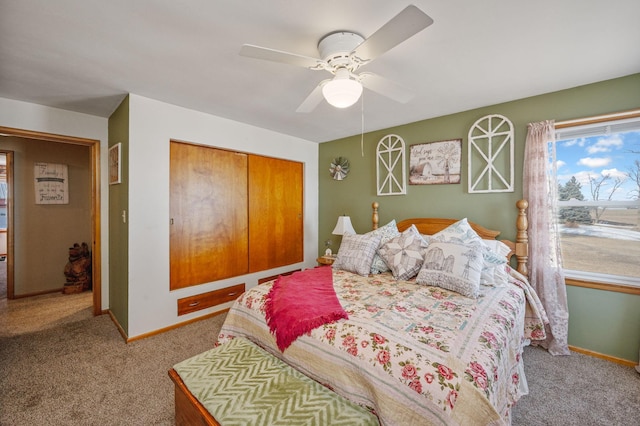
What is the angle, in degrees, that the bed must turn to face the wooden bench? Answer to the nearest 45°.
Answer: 0° — it already faces it

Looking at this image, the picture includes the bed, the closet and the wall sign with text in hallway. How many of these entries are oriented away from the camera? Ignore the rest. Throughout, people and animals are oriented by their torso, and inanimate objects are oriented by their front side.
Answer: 0

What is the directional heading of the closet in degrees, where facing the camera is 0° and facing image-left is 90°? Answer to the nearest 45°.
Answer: approximately 315°

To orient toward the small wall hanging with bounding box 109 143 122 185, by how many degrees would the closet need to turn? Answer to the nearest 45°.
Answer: approximately 135° to its right

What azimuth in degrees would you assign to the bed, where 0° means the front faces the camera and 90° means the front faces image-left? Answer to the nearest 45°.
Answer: approximately 45°

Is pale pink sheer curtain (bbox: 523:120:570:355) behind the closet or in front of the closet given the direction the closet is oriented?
in front

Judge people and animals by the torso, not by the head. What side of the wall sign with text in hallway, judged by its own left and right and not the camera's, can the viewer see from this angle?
front

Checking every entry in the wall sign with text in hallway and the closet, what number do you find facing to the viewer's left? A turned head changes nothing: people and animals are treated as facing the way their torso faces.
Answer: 0

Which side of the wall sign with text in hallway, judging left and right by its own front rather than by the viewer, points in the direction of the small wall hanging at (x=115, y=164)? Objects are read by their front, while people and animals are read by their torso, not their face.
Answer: front

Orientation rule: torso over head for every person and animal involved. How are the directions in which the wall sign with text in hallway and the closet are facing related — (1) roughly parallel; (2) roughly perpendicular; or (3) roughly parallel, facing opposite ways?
roughly parallel

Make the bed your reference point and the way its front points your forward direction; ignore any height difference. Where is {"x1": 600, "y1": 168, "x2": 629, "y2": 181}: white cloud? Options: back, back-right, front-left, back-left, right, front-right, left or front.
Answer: back
